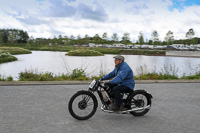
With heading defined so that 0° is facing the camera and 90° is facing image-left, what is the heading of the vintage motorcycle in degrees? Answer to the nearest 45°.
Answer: approximately 90°

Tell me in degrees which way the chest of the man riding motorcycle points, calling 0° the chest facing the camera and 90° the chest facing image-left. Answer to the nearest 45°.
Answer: approximately 90°
